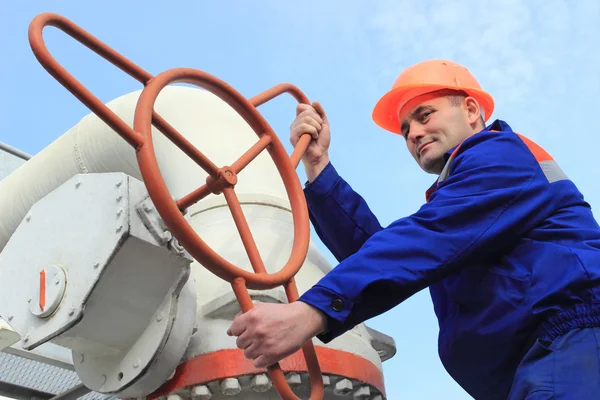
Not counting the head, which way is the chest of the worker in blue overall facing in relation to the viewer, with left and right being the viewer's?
facing to the left of the viewer

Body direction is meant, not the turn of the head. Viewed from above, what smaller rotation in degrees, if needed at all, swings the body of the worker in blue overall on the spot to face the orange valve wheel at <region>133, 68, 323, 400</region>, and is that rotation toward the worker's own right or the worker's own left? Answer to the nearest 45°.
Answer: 0° — they already face it
